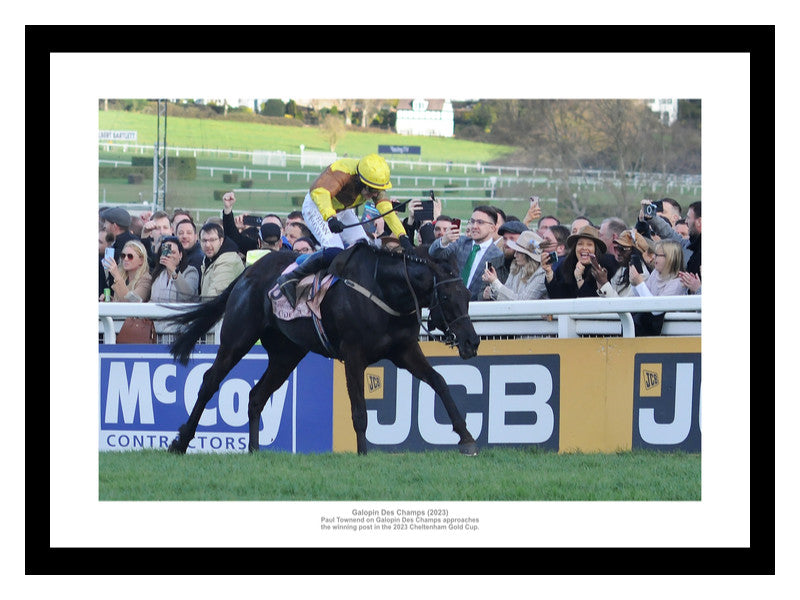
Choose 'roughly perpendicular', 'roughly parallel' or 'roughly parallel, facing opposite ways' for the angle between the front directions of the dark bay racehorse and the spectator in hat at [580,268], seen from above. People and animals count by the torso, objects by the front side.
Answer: roughly perpendicular

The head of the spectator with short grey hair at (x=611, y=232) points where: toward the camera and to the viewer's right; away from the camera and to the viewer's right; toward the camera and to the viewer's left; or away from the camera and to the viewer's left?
toward the camera and to the viewer's left

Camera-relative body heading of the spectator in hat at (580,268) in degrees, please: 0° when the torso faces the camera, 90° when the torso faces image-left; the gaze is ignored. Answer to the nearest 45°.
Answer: approximately 0°

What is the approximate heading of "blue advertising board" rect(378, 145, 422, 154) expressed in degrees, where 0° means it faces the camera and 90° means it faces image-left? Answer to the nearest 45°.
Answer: approximately 0°

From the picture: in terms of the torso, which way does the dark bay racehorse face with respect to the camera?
to the viewer's right

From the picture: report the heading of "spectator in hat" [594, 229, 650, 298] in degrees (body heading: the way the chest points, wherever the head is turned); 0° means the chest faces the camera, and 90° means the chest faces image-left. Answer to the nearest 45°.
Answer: approximately 45°

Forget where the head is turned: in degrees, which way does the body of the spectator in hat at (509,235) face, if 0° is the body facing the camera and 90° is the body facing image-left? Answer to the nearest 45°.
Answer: approximately 45°

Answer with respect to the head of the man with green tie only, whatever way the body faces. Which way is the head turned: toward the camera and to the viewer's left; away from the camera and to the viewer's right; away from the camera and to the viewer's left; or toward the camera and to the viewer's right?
toward the camera and to the viewer's left

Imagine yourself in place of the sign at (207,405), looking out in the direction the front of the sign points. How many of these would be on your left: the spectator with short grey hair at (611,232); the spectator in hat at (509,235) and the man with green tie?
3

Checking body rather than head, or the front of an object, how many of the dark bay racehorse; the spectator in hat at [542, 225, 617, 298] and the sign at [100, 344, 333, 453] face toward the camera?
2
